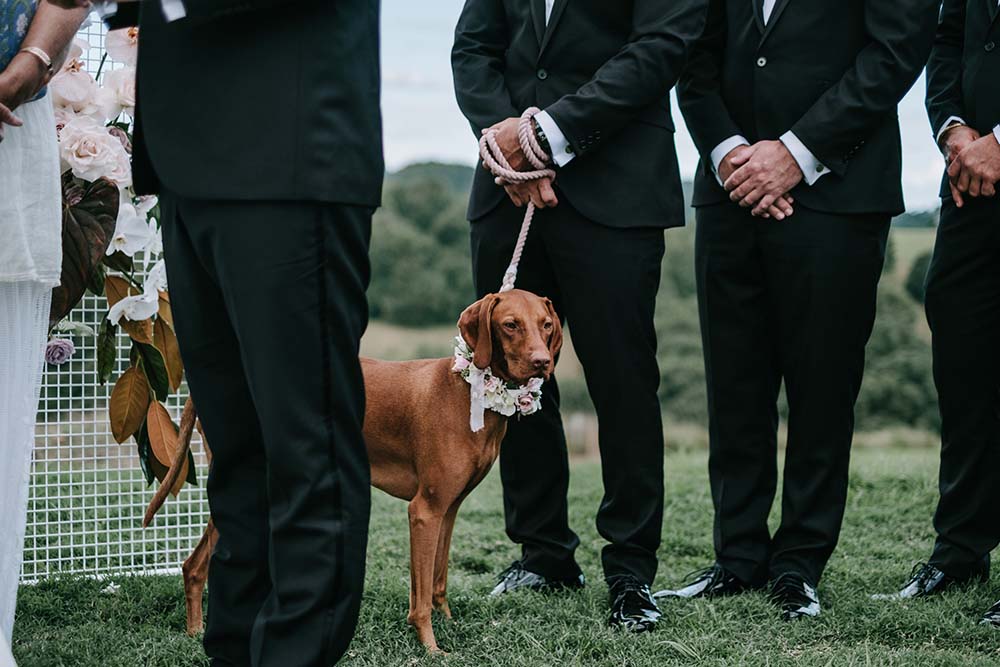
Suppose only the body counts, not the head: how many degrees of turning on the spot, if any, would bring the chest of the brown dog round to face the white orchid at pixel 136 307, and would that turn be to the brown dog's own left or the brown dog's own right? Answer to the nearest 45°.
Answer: approximately 135° to the brown dog's own left

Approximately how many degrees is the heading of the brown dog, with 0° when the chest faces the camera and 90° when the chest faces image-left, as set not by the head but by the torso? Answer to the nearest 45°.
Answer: approximately 270°

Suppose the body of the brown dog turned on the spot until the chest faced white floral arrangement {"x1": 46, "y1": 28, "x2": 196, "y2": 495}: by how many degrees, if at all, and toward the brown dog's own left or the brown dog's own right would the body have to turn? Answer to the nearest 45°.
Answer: approximately 135° to the brown dog's own left

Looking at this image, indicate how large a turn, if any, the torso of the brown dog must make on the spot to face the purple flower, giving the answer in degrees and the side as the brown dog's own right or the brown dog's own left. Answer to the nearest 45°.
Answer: approximately 180°

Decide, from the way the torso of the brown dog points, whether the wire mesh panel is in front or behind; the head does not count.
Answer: behind
